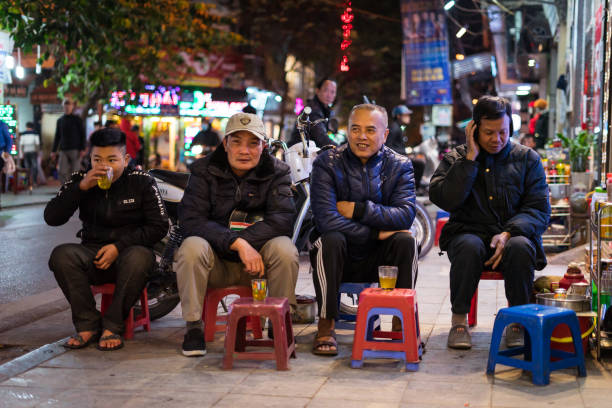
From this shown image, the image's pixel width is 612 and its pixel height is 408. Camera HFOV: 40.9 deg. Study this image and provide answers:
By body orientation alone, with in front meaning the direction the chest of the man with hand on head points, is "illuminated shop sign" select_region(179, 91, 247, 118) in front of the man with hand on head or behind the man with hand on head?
behind

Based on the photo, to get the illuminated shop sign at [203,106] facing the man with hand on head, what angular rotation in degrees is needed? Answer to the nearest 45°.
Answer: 0° — it already faces them

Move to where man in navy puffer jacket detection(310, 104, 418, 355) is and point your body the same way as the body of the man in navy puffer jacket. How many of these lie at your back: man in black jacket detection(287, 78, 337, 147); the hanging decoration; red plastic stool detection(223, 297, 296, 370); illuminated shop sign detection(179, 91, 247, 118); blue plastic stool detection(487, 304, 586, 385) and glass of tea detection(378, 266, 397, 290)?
3

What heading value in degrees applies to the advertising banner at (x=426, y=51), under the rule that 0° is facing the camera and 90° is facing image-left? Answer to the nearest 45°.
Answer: approximately 0°

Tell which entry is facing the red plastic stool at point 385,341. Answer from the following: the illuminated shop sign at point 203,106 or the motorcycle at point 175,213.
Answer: the illuminated shop sign

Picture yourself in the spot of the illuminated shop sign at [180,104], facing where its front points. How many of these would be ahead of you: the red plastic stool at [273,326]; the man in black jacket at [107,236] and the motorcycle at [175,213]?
3

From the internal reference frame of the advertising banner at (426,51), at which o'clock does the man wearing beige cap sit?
The man wearing beige cap is roughly at 12 o'clock from the advertising banner.

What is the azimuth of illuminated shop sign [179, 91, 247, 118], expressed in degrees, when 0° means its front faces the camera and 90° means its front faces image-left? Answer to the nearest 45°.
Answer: approximately 0°
